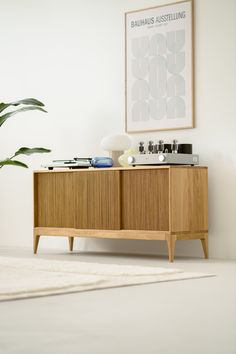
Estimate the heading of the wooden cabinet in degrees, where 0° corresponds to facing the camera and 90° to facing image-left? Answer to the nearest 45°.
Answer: approximately 45°

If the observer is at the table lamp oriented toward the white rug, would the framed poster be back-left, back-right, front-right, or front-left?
back-left

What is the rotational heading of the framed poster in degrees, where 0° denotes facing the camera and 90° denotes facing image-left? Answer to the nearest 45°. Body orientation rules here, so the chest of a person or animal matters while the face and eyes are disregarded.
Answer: approximately 45°
